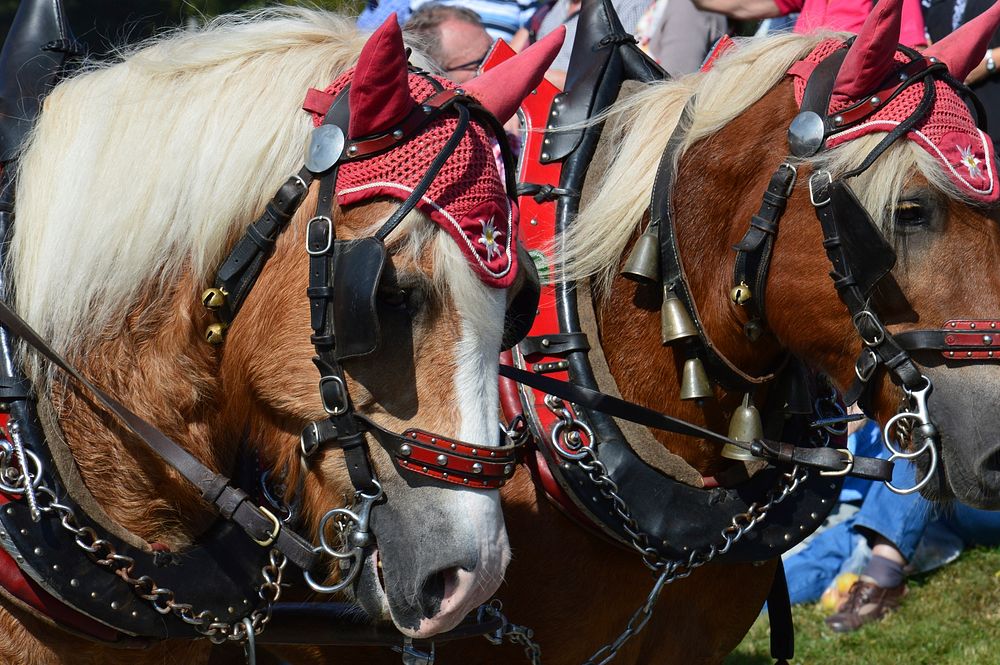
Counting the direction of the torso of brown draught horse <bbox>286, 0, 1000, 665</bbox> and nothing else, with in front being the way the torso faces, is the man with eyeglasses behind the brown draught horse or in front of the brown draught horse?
behind

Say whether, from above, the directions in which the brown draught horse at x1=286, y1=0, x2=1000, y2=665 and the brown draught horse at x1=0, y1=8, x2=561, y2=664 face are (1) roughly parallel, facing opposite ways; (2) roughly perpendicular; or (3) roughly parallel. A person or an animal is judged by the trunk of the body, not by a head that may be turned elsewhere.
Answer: roughly parallel

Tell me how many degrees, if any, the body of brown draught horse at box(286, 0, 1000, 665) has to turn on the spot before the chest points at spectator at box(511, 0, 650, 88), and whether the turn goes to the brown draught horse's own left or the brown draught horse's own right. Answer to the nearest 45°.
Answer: approximately 135° to the brown draught horse's own left

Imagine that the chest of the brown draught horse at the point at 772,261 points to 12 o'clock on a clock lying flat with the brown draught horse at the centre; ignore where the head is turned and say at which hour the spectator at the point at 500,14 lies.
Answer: The spectator is roughly at 7 o'clock from the brown draught horse.

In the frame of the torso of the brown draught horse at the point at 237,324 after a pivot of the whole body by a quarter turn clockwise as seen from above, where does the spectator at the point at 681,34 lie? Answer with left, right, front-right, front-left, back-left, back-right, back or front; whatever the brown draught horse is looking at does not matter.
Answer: back

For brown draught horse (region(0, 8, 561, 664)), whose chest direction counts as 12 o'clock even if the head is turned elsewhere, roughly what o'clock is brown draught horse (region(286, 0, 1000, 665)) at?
brown draught horse (region(286, 0, 1000, 665)) is roughly at 10 o'clock from brown draught horse (region(0, 8, 561, 664)).

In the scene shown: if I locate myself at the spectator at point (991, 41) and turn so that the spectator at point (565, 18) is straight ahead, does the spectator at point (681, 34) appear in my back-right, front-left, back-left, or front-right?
front-left

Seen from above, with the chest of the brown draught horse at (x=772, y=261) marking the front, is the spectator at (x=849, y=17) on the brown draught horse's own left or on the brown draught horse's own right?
on the brown draught horse's own left

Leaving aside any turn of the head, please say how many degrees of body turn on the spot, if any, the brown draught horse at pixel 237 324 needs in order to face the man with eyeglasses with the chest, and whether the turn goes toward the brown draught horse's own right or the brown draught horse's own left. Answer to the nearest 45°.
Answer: approximately 135° to the brown draught horse's own left

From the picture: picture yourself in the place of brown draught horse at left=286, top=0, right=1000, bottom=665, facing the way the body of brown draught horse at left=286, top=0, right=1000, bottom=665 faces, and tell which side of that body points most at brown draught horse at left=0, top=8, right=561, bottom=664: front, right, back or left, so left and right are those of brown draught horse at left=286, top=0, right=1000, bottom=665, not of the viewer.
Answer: right

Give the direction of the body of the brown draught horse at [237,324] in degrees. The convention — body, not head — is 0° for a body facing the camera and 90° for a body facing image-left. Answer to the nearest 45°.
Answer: approximately 315°

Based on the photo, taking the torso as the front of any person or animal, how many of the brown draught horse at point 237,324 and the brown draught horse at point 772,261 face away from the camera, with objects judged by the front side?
0

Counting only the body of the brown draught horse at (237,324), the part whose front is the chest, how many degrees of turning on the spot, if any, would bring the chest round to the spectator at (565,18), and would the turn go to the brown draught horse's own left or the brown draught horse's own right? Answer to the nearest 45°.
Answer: approximately 90° to the brown draught horse's own left
